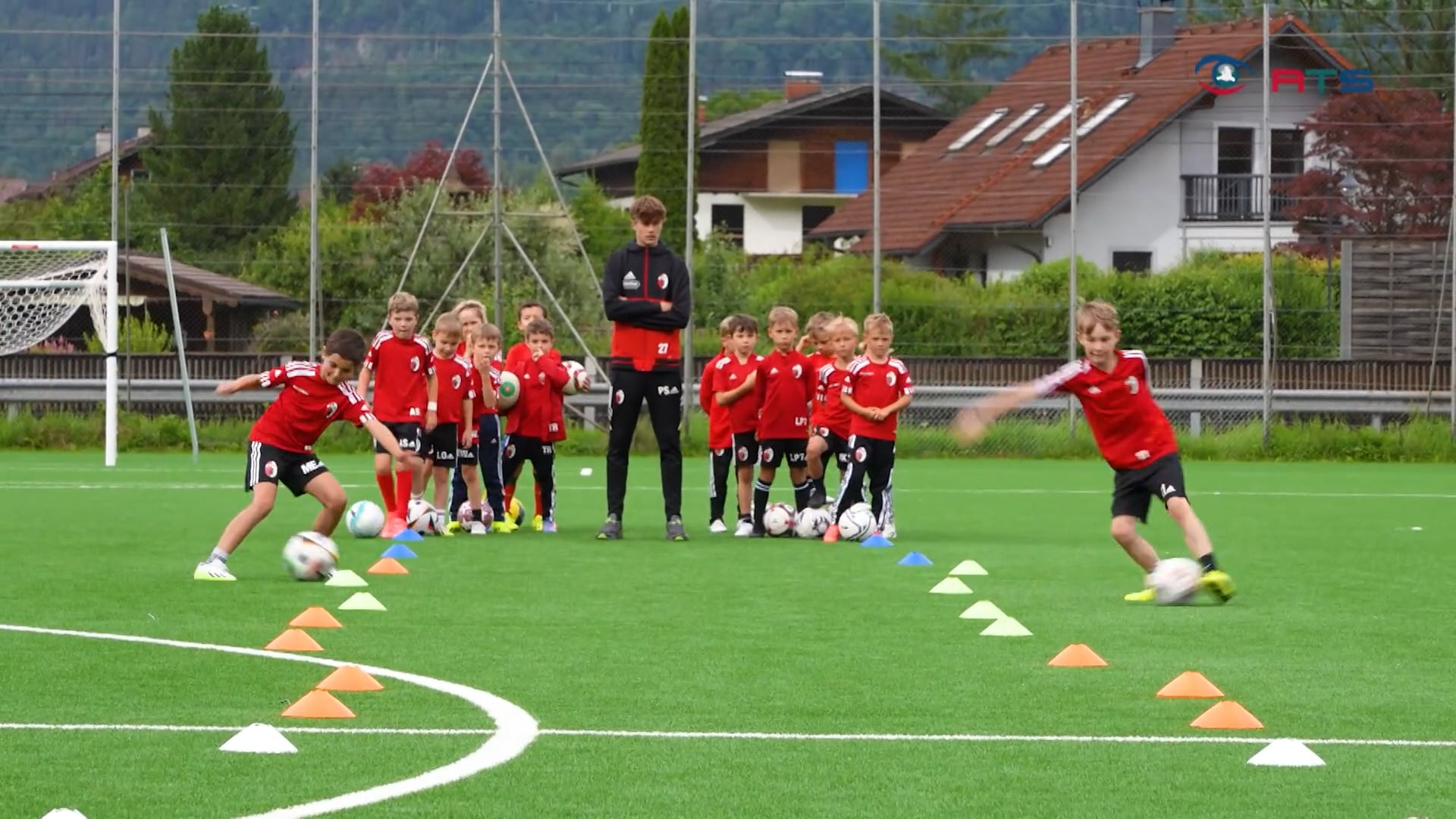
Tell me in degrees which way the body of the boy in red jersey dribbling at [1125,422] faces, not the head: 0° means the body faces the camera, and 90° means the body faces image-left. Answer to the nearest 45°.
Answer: approximately 0°

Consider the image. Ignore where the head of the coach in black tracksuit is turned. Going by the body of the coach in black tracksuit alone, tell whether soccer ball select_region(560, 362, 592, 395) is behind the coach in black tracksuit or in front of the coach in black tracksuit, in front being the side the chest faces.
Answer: behind

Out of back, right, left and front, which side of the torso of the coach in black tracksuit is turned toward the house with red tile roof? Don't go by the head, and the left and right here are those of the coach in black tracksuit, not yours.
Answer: back

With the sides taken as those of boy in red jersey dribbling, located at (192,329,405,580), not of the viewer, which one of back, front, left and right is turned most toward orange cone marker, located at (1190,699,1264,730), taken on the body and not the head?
front

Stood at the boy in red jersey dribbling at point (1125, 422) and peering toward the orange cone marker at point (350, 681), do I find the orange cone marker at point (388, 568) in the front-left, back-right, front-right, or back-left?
front-right

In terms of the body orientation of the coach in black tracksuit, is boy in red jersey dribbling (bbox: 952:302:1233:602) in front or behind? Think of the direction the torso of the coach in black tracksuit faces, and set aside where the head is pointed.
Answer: in front

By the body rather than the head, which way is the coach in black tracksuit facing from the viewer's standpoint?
toward the camera

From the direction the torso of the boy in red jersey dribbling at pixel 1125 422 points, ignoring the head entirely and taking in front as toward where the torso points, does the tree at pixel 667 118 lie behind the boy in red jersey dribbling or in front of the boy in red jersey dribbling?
behind

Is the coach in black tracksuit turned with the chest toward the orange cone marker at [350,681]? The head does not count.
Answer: yes

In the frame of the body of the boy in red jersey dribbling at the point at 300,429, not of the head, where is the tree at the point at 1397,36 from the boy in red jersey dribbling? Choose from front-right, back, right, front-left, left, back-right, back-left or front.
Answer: left

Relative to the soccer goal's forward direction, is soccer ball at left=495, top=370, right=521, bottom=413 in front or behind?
in front

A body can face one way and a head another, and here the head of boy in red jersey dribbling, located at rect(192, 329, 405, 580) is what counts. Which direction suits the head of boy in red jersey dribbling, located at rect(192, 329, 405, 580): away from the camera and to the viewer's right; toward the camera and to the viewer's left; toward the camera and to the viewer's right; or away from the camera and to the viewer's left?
toward the camera and to the viewer's right

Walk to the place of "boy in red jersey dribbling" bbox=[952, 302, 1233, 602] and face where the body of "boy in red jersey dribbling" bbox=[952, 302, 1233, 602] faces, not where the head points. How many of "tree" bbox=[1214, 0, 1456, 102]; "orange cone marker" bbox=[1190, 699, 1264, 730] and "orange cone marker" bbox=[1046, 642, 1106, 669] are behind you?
1
